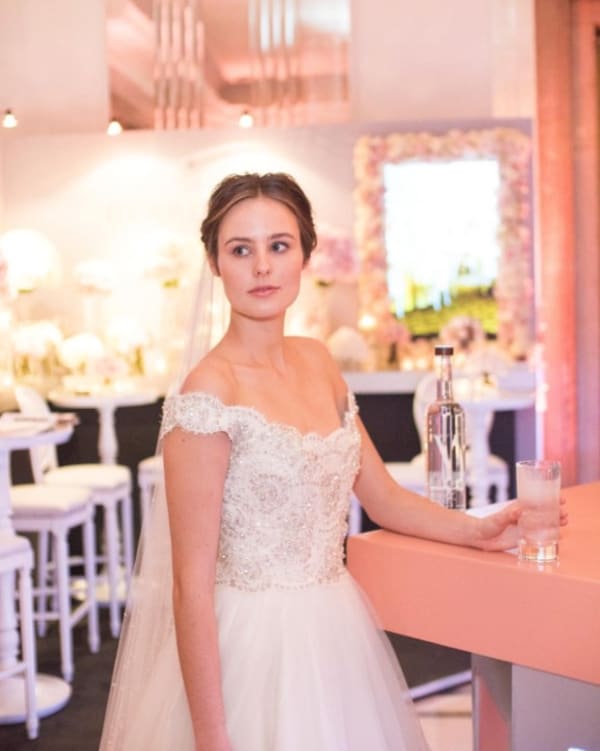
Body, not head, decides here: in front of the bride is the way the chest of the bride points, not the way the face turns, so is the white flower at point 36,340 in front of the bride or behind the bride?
behind

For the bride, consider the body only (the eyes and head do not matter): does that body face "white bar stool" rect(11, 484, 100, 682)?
no

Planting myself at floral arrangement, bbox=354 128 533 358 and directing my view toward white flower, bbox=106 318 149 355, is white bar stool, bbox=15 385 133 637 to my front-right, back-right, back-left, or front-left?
front-left

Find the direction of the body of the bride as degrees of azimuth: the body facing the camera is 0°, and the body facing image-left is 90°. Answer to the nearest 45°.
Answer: approximately 315°

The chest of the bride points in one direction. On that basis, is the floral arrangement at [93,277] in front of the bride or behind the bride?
behind

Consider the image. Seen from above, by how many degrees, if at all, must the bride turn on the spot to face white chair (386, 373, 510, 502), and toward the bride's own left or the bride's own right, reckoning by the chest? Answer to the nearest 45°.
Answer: approximately 135° to the bride's own left

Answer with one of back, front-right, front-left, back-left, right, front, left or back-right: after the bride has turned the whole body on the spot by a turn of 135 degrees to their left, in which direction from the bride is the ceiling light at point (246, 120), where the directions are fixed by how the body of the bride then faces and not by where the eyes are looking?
front

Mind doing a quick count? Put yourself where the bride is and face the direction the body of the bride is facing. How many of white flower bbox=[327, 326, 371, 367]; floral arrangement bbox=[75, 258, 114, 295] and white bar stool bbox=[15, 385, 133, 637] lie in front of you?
0

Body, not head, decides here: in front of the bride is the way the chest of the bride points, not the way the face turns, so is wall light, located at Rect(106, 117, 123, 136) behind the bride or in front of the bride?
behind

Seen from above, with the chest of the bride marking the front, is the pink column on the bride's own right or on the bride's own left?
on the bride's own left

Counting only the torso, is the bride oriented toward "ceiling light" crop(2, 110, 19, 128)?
no

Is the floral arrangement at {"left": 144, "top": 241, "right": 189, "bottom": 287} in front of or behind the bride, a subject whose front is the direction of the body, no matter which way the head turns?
behind

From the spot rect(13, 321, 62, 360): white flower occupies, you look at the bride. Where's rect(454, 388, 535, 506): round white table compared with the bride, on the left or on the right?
left

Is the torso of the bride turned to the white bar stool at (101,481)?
no
